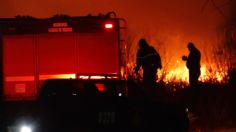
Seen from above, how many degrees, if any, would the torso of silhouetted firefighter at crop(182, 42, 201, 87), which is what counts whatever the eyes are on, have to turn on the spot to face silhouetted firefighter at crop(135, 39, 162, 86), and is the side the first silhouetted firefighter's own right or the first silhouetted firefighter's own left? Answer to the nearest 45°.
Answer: approximately 45° to the first silhouetted firefighter's own left
